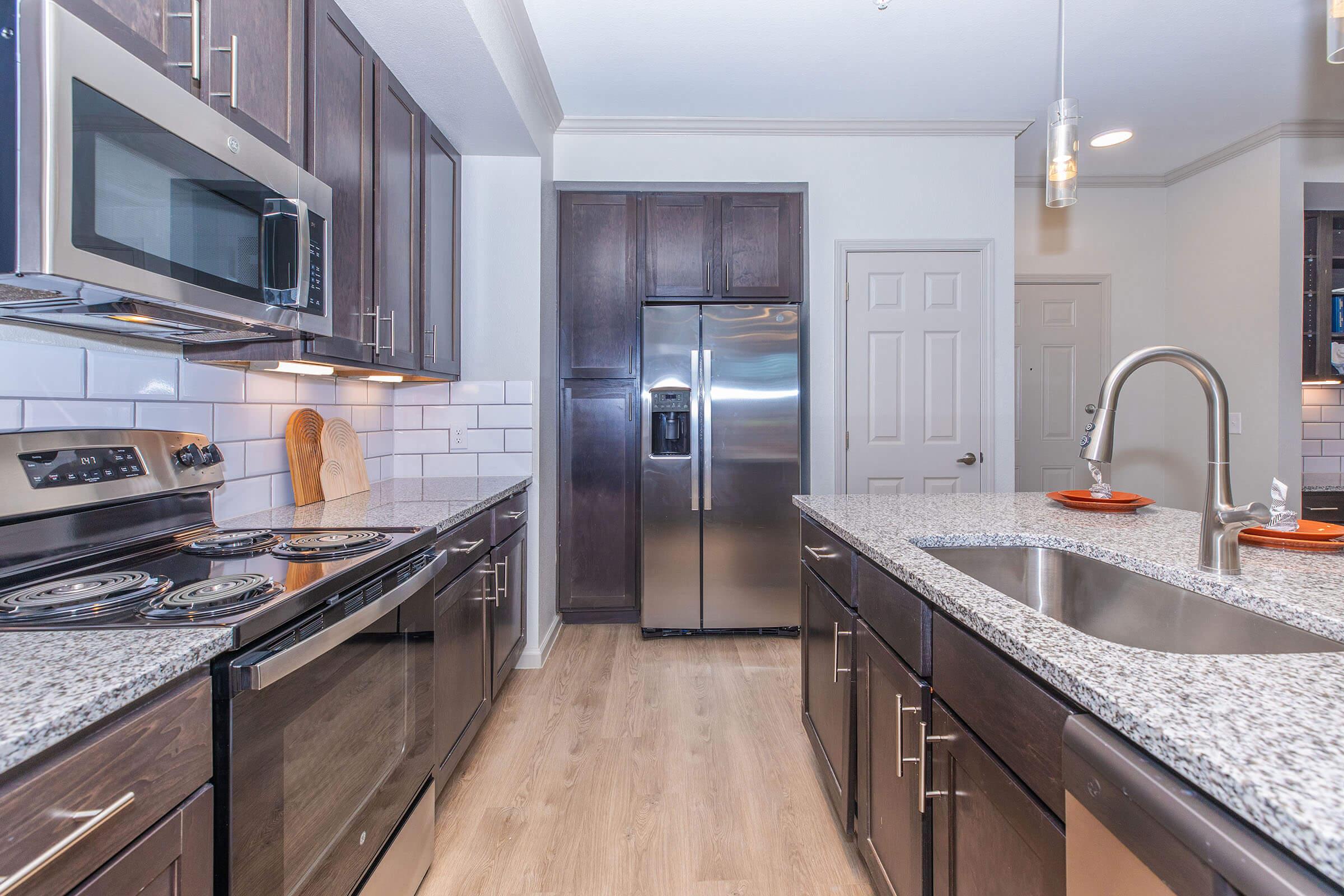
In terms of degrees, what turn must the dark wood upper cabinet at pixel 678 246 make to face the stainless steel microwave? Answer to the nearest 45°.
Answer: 0° — it already faces it

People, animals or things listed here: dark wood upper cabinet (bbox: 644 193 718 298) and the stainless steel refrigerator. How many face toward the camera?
2

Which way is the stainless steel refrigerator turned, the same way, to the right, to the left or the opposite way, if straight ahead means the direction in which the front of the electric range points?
to the right

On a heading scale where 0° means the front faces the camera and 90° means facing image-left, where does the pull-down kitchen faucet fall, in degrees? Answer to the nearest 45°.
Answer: approximately 45°

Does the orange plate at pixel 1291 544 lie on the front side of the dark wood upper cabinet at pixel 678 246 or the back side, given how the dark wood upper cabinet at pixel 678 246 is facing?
on the front side

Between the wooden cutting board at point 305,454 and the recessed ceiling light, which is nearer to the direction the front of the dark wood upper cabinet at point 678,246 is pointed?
the wooden cutting board

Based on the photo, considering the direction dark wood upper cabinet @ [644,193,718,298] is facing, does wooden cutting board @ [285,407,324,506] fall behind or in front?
in front
